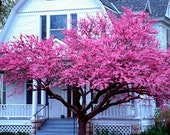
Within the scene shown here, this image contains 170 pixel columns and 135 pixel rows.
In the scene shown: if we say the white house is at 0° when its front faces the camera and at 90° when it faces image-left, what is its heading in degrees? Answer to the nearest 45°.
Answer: approximately 0°

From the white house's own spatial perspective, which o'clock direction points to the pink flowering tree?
The pink flowering tree is roughly at 11 o'clock from the white house.
